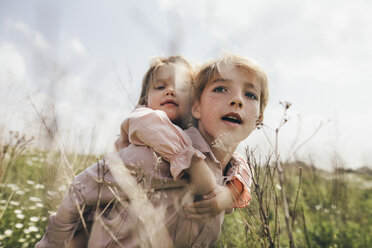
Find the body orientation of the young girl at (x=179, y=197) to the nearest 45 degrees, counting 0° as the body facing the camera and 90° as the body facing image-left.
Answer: approximately 315°
